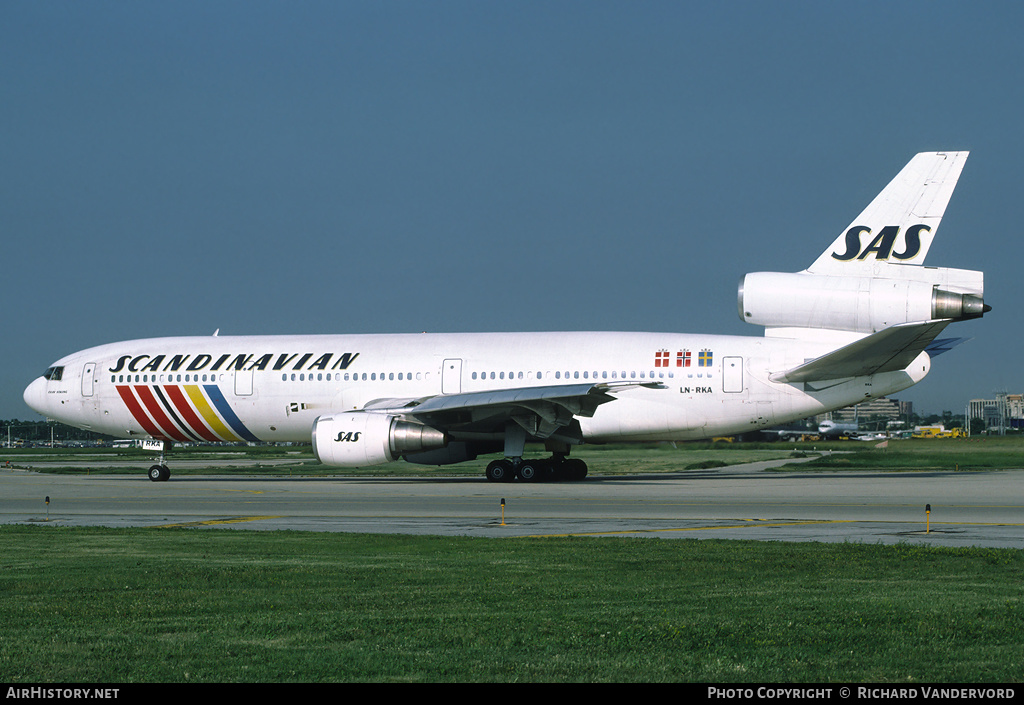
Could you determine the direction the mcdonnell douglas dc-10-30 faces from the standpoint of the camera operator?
facing to the left of the viewer
